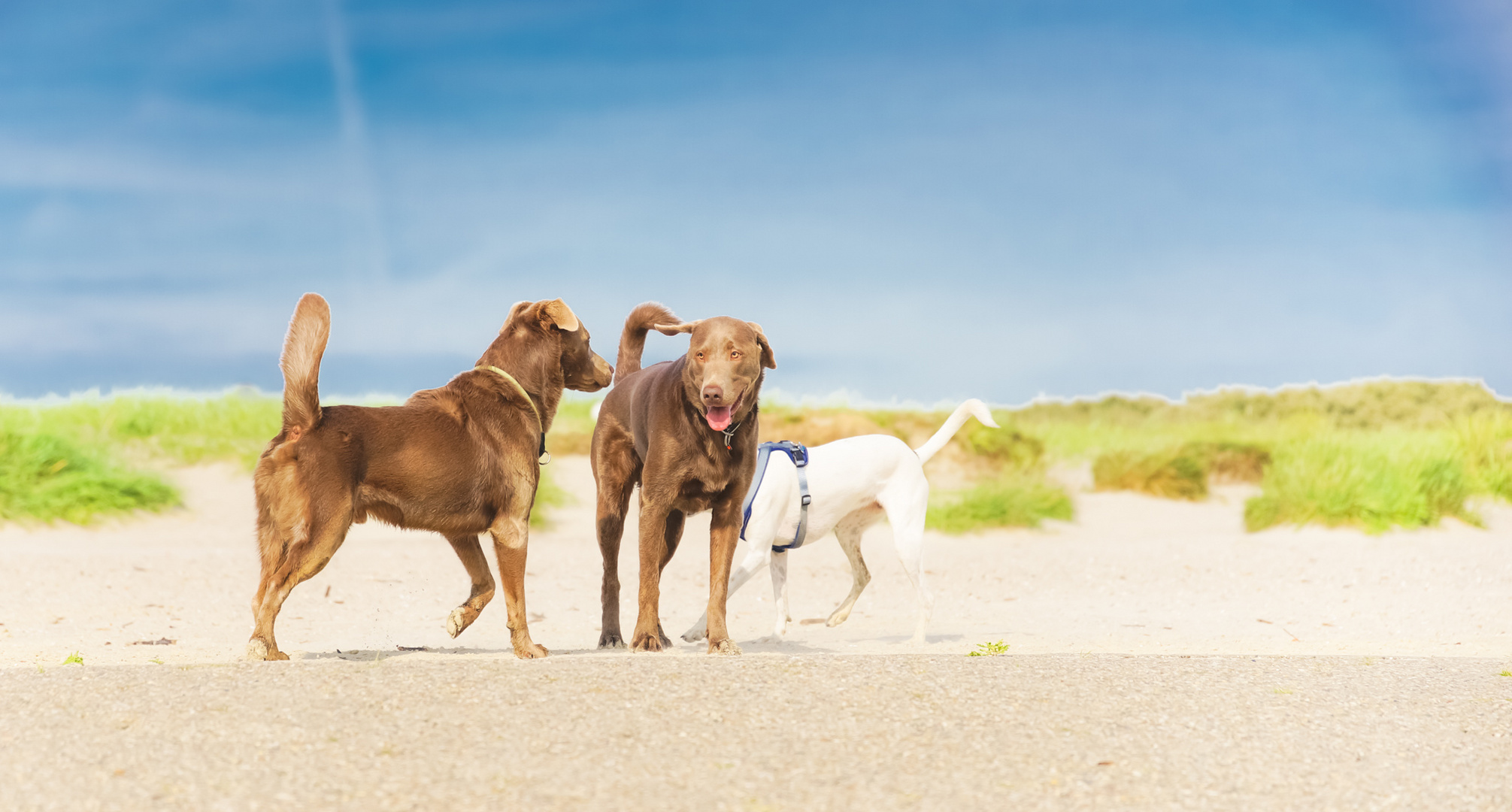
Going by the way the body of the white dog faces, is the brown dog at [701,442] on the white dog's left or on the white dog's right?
on the white dog's left

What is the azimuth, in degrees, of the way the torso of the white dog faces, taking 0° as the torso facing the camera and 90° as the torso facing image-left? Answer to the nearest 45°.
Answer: approximately 90°

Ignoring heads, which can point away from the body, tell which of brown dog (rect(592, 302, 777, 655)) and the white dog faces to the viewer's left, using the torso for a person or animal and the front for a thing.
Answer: the white dog

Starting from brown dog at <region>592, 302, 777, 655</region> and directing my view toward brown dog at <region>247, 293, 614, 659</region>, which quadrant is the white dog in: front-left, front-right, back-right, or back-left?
back-right

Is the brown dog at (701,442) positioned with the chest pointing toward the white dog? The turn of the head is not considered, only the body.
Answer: no

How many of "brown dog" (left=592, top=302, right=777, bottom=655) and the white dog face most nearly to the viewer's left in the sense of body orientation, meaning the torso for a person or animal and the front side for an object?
1

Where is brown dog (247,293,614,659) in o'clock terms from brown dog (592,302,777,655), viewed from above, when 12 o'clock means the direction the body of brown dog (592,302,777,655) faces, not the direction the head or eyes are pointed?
brown dog (247,293,614,659) is roughly at 4 o'clock from brown dog (592,302,777,655).

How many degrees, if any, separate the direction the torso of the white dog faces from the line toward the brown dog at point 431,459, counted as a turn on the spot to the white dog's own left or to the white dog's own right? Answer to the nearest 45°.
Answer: approximately 45° to the white dog's own left
